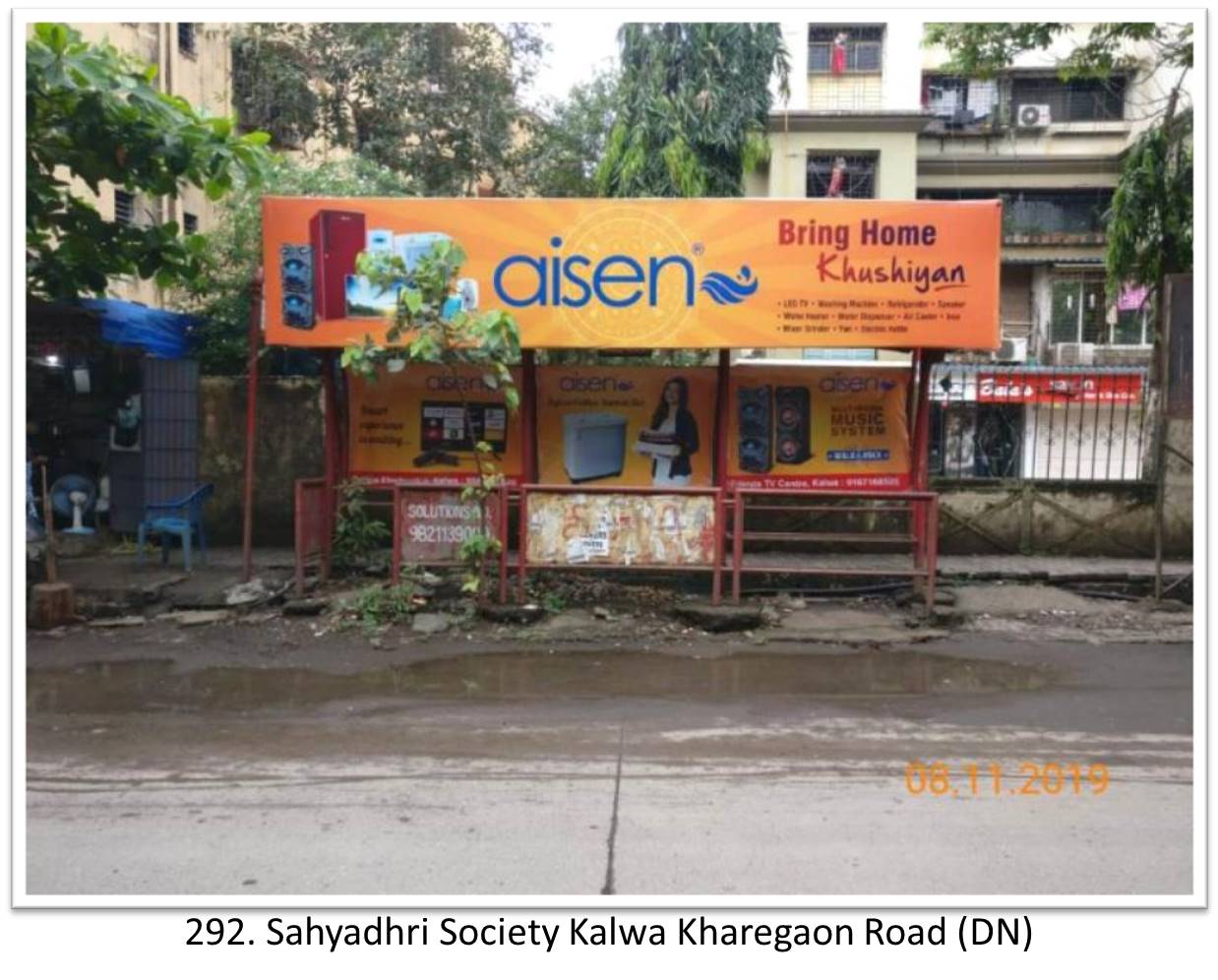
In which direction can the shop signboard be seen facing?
toward the camera

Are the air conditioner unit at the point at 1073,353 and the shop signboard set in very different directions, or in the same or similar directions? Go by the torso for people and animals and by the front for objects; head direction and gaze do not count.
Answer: same or similar directions

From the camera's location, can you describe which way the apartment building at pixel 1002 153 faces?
facing the viewer

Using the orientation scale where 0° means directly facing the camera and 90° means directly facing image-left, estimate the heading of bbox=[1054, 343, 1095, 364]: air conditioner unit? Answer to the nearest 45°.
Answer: approximately 0°

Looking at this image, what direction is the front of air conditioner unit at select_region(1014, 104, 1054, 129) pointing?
toward the camera

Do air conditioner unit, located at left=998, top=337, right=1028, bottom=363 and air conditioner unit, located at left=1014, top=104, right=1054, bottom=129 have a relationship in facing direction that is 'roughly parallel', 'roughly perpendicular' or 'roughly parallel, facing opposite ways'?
roughly parallel

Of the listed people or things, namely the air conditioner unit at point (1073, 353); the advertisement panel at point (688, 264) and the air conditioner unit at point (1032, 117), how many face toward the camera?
3

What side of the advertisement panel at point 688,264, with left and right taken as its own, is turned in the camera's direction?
front

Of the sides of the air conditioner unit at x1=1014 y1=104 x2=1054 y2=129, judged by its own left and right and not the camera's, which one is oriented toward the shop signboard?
front

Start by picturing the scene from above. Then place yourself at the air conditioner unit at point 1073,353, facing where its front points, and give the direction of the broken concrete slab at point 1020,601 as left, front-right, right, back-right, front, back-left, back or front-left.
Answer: front
